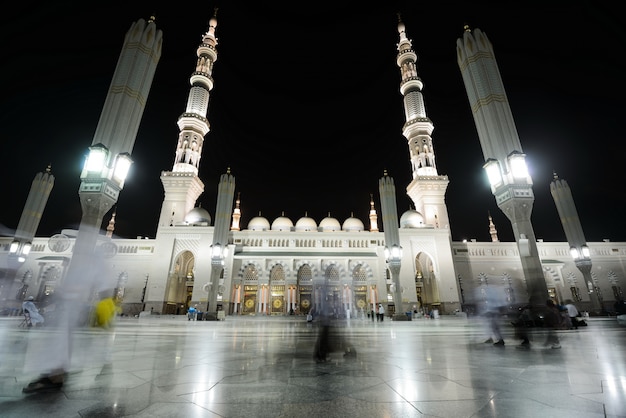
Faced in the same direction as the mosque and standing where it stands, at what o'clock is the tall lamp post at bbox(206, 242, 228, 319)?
The tall lamp post is roughly at 1 o'clock from the mosque.

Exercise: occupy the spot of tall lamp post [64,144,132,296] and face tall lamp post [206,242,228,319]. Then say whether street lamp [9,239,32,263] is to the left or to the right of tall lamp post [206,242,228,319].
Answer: left

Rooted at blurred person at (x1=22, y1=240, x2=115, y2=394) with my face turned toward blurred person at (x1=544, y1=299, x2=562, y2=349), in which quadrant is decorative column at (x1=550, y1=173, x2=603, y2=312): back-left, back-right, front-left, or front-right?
front-left

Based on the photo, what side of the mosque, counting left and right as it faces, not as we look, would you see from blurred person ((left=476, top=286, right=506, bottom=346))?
front

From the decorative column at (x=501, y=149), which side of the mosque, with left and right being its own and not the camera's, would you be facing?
front

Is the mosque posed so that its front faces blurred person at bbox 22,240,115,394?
yes

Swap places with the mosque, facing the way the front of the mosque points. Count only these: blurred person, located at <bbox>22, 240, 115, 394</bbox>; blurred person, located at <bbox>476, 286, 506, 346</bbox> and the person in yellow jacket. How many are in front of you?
3

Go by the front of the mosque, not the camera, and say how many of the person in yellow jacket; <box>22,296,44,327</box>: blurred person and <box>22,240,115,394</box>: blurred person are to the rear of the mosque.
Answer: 0

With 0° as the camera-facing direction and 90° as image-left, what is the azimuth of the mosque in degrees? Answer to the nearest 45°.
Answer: approximately 0°

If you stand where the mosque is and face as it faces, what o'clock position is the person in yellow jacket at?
The person in yellow jacket is roughly at 12 o'clock from the mosque.

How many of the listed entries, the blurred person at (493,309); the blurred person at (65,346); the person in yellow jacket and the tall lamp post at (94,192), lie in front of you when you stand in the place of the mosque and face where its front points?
4

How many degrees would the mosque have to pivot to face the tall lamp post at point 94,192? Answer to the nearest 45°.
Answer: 0° — it already faces it

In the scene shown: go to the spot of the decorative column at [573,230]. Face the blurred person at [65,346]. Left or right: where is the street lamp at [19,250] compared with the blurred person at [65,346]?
right

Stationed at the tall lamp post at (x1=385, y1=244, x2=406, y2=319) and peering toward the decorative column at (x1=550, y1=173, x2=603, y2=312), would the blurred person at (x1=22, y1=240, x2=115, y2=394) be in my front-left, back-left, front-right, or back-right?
back-right

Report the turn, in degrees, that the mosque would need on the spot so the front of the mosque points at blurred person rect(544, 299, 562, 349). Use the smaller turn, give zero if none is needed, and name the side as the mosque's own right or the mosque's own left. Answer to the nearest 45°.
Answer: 0° — it already faces them
